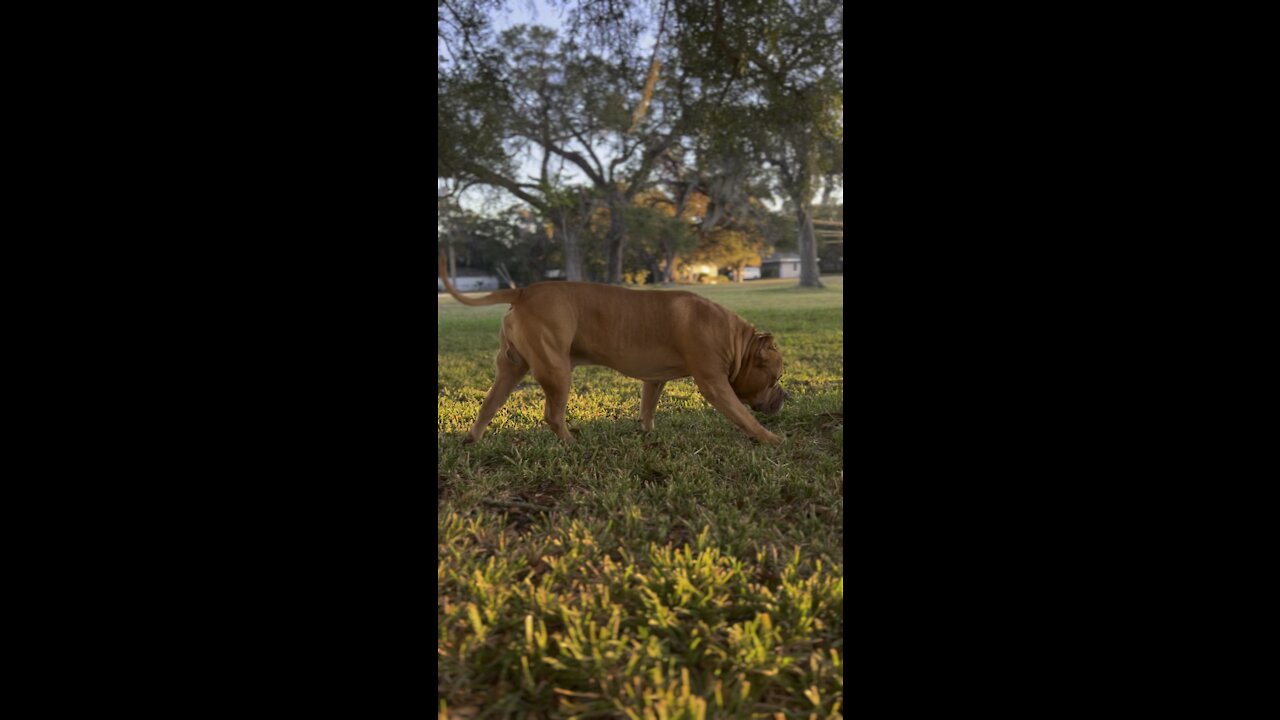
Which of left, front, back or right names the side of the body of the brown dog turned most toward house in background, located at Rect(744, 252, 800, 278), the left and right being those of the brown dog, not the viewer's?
left

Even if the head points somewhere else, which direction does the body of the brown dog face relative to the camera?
to the viewer's right

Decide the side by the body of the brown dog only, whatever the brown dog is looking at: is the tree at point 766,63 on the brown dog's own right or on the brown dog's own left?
on the brown dog's own left

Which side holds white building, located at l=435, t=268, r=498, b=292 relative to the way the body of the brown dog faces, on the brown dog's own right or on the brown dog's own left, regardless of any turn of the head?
on the brown dog's own left

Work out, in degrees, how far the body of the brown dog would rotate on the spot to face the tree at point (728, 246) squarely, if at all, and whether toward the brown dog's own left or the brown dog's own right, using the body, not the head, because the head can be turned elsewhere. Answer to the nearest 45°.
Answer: approximately 90° to the brown dog's own left
